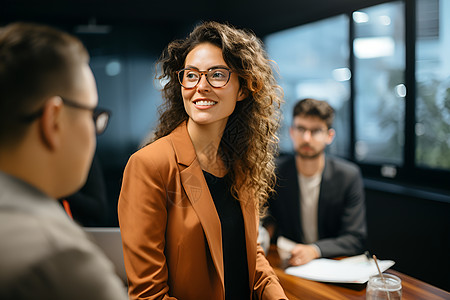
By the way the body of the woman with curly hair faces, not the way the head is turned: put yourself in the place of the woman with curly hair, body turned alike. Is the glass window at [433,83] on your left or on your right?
on your left

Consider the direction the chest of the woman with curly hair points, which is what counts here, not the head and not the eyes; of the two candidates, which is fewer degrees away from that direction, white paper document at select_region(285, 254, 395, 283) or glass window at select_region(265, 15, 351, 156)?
the white paper document

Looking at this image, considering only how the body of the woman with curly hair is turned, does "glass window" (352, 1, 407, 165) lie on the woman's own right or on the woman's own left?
on the woman's own left

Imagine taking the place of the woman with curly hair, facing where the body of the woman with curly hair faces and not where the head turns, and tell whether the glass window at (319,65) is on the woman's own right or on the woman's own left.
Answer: on the woman's own left

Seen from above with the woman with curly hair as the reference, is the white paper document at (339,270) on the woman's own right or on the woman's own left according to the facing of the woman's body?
on the woman's own left
